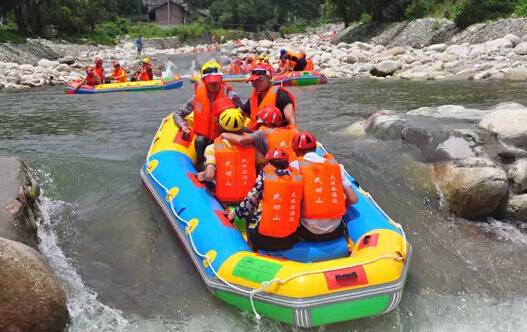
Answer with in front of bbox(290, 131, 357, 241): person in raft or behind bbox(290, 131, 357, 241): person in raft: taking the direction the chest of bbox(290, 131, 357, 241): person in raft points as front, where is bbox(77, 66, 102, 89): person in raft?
in front

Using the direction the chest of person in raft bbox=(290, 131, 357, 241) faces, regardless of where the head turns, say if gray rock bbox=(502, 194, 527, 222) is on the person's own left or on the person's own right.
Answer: on the person's own right

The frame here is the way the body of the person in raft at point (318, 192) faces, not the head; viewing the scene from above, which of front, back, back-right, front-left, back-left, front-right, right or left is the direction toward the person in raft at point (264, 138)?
front-left

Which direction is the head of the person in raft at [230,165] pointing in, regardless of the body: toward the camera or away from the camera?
away from the camera

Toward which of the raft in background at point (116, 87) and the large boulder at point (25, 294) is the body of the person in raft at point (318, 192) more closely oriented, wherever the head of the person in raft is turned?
the raft in background

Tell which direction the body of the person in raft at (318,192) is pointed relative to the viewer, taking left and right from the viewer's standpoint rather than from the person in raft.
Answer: facing away from the viewer

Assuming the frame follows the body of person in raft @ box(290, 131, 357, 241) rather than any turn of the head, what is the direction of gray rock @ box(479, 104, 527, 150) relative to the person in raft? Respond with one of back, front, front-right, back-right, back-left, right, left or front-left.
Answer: front-right

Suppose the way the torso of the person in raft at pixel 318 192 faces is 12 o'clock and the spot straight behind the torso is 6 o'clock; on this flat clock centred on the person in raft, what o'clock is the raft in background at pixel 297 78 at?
The raft in background is roughly at 12 o'clock from the person in raft.

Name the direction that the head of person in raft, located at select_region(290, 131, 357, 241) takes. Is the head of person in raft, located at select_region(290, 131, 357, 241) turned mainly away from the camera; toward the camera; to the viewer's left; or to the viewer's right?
away from the camera

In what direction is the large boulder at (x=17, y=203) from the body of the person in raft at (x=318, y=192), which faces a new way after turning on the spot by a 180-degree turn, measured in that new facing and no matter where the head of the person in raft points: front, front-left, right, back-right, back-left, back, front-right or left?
right

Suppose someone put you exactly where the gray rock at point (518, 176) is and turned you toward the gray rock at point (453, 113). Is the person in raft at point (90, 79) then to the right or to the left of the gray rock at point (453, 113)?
left
